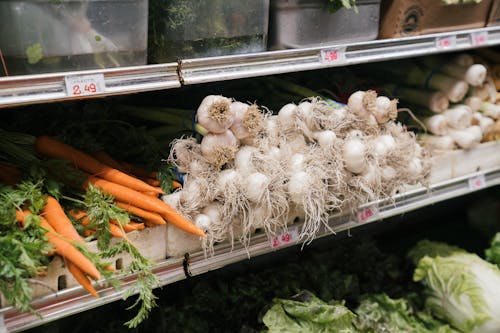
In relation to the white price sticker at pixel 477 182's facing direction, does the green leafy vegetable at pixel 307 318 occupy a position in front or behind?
in front

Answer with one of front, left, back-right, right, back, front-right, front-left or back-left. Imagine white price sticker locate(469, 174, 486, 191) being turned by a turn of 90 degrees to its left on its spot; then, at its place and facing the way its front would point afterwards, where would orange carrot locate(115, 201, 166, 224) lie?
back-right

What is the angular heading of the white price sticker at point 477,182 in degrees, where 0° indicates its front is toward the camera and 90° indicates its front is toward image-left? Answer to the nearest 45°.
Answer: approximately 0°
